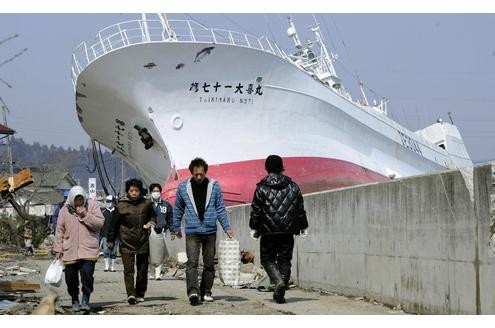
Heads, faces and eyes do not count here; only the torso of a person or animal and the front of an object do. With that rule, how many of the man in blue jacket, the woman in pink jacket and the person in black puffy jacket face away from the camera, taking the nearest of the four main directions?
1

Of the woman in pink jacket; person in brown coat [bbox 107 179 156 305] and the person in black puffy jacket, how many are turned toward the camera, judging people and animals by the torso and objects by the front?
2

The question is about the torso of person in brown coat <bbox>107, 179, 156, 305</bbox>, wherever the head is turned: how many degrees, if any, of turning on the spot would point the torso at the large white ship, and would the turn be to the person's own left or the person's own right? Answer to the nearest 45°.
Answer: approximately 180°

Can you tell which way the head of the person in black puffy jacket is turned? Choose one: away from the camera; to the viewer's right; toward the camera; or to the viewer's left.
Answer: away from the camera

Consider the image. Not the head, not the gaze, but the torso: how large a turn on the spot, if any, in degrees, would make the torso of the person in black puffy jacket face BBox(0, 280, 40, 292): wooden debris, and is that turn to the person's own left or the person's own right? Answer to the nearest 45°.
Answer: approximately 90° to the person's own left

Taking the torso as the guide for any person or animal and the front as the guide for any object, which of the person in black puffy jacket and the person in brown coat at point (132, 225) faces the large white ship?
the person in black puffy jacket

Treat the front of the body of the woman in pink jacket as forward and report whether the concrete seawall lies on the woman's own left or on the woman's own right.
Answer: on the woman's own left

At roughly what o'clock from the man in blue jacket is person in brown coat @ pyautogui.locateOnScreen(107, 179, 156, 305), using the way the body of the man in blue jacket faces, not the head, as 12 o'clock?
The person in brown coat is roughly at 3 o'clock from the man in blue jacket.

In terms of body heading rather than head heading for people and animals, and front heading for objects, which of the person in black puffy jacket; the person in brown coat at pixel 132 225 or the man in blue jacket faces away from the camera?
the person in black puffy jacket

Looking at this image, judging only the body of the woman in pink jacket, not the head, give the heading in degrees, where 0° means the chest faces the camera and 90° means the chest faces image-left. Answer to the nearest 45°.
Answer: approximately 0°

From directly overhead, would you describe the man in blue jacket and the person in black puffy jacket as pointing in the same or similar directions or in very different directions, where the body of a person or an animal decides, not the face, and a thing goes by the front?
very different directions

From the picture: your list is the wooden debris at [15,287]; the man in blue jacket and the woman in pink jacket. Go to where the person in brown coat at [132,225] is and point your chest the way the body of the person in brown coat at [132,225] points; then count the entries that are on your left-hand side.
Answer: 1

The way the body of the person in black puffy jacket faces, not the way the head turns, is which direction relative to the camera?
away from the camera
